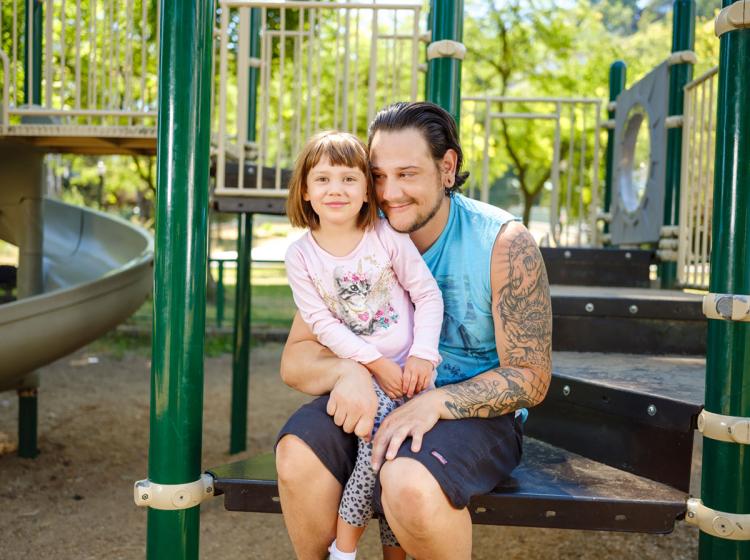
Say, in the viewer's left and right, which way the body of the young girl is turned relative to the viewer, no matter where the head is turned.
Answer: facing the viewer

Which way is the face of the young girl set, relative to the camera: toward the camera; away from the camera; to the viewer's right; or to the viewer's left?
toward the camera

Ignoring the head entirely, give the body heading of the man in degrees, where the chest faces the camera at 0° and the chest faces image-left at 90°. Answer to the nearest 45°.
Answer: approximately 45°
